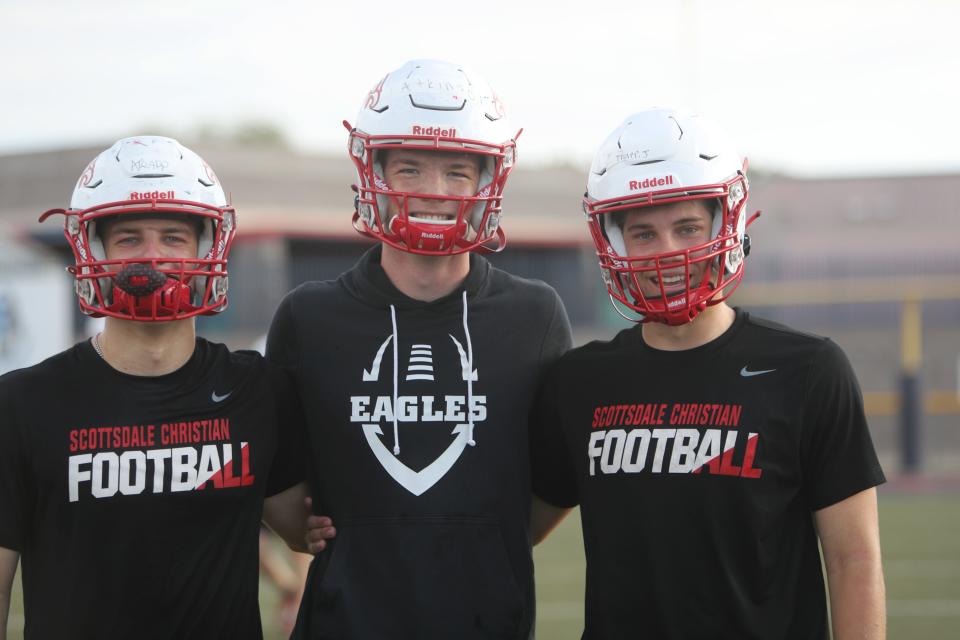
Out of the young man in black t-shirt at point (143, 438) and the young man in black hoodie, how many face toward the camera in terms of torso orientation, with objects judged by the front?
2

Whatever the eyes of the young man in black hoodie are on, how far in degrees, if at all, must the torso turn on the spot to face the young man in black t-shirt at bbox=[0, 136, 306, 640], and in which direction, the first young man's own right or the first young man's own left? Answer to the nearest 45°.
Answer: approximately 90° to the first young man's own right

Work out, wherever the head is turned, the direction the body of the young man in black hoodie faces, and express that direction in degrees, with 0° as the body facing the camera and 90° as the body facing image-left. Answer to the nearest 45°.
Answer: approximately 0°

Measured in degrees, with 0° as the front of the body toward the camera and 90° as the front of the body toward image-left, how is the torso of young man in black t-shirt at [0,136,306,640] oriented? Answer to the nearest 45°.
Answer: approximately 0°

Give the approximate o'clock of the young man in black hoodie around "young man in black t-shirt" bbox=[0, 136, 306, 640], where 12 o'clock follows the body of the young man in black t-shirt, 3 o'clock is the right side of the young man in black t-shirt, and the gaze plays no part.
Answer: The young man in black hoodie is roughly at 9 o'clock from the young man in black t-shirt.
